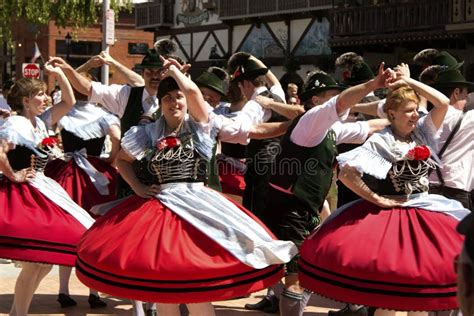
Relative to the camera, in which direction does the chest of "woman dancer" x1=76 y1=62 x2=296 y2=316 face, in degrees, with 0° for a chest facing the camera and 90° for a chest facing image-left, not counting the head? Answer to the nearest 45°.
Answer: approximately 0°

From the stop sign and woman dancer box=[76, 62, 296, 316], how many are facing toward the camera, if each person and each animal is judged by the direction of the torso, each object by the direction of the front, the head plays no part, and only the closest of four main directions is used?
2

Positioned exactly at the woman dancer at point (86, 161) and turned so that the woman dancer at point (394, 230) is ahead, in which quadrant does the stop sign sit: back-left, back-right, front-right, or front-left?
back-left

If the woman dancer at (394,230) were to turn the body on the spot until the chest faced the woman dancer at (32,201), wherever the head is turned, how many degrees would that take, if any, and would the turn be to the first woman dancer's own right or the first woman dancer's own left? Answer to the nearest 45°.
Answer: approximately 135° to the first woman dancer's own right

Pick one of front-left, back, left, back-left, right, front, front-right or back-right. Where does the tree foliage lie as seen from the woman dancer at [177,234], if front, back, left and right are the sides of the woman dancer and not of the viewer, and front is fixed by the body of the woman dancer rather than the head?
back

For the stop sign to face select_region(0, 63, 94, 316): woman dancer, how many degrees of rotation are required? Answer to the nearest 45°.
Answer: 0° — it already faces them

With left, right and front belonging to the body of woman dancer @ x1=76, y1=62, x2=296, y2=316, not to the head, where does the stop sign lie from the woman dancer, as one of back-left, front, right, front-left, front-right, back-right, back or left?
back
